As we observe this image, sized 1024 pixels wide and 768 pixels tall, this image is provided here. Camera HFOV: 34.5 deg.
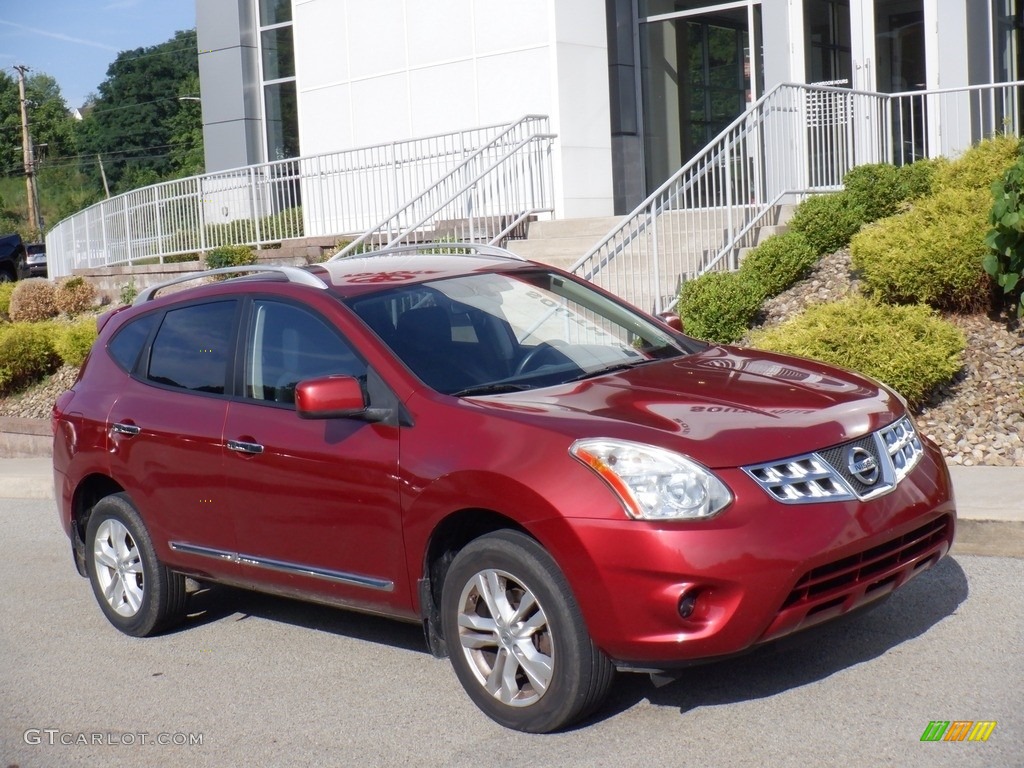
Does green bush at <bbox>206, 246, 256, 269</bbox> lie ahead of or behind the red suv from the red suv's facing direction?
behind

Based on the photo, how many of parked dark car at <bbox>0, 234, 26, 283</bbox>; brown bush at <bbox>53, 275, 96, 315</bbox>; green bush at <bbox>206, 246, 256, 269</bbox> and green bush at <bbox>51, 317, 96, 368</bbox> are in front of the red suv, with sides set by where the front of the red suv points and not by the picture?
0

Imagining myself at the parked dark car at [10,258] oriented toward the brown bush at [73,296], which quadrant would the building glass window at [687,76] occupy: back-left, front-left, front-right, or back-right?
front-left

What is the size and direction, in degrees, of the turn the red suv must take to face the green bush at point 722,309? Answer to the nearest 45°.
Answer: approximately 135° to its left

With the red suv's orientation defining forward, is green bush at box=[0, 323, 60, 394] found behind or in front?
behind

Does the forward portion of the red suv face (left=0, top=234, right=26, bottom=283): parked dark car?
no

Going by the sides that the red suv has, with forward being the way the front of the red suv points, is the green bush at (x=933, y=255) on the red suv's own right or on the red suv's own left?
on the red suv's own left

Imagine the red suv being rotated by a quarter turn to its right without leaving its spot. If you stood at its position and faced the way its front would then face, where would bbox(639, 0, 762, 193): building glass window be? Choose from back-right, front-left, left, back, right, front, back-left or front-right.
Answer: back-right

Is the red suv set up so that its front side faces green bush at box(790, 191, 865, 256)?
no

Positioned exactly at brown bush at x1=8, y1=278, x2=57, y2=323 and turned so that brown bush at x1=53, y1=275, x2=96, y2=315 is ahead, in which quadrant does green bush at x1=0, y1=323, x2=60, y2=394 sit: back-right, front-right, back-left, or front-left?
back-right

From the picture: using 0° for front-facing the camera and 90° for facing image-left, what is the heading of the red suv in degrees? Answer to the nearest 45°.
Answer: approximately 315°

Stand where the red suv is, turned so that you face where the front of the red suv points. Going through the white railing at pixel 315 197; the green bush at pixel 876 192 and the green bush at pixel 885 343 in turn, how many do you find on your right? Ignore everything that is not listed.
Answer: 0

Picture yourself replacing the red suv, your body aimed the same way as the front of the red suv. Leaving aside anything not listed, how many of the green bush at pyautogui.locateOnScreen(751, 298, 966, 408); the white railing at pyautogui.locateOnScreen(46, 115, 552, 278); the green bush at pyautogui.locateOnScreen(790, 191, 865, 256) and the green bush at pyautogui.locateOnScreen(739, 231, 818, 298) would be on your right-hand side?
0

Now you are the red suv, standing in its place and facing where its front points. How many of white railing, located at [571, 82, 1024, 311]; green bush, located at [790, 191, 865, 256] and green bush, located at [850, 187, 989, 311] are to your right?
0

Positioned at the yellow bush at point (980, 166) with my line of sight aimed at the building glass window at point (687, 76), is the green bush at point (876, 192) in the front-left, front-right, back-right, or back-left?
front-left

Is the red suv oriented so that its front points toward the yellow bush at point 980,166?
no

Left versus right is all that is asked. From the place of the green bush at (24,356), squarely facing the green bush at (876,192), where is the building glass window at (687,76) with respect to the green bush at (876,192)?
left

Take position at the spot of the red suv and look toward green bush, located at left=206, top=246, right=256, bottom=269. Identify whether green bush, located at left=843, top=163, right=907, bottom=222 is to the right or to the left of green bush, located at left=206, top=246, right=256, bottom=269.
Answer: right
